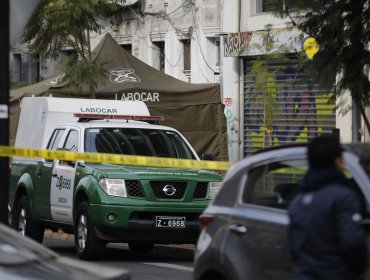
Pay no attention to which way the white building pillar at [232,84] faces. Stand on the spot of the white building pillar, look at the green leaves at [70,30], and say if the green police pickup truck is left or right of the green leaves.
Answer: left

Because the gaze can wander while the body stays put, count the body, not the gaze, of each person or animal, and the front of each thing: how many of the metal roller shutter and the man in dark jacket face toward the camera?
1

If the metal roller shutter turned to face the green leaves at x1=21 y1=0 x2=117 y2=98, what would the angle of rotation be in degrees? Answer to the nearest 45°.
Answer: approximately 90° to its right

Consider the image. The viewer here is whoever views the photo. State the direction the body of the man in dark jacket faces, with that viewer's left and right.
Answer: facing away from the viewer and to the right of the viewer

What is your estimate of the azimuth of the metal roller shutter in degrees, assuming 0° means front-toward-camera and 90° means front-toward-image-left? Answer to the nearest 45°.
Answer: approximately 0°

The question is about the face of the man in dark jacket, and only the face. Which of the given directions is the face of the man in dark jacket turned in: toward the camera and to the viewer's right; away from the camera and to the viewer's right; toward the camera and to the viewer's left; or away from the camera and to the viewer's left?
away from the camera and to the viewer's right
